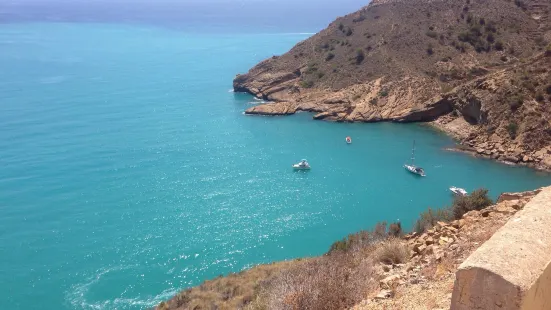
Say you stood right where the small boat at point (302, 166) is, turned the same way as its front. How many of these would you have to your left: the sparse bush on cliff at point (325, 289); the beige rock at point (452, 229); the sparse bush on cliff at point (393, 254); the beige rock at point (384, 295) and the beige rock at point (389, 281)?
5

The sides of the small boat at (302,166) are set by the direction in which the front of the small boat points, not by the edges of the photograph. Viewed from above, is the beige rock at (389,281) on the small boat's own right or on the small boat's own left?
on the small boat's own left

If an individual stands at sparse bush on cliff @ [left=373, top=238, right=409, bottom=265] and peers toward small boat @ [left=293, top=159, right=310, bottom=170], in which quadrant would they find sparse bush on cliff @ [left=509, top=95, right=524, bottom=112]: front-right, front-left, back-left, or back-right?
front-right

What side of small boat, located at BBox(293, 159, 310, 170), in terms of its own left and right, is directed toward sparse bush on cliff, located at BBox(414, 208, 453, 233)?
left

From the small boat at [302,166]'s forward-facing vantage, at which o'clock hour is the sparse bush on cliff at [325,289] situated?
The sparse bush on cliff is roughly at 9 o'clock from the small boat.

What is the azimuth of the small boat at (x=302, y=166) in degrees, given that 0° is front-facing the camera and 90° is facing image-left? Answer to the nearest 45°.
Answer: approximately 90°

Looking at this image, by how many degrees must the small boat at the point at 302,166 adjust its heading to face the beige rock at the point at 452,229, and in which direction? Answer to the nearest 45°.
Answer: approximately 90° to its left

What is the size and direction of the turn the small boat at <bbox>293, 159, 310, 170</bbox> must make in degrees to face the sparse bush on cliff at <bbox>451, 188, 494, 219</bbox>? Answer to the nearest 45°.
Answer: approximately 90° to its left

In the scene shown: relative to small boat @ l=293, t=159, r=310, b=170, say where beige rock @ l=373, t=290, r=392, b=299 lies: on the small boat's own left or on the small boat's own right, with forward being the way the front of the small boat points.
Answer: on the small boat's own left

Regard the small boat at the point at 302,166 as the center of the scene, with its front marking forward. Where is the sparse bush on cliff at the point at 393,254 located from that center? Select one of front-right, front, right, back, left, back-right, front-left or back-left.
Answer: left
